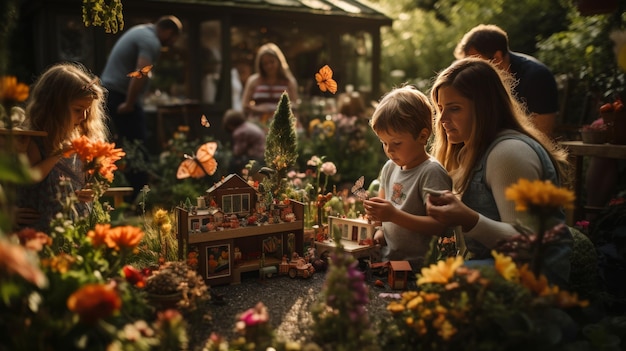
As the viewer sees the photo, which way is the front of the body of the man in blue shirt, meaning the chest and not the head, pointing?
to the viewer's right

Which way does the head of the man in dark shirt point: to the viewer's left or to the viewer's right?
to the viewer's left

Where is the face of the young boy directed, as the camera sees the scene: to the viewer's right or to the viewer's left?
to the viewer's left

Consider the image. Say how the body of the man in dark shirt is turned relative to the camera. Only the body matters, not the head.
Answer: to the viewer's left

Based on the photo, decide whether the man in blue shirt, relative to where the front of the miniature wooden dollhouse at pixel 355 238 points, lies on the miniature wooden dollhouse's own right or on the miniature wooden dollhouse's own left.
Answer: on the miniature wooden dollhouse's own right

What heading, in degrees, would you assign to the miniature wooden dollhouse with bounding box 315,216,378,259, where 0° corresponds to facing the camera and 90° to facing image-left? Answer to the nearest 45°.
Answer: approximately 45°

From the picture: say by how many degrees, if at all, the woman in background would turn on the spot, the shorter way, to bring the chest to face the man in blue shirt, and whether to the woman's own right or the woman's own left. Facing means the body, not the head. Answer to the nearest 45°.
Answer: approximately 45° to the woman's own right

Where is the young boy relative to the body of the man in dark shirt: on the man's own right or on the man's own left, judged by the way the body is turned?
on the man's own left

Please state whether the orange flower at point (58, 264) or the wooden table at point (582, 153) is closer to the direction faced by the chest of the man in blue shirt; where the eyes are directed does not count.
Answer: the wooden table

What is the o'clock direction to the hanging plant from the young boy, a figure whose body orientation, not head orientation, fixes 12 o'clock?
The hanging plant is roughly at 1 o'clock from the young boy.

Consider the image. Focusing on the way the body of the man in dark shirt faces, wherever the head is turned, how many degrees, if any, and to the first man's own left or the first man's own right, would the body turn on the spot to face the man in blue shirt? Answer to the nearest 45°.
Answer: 0° — they already face them

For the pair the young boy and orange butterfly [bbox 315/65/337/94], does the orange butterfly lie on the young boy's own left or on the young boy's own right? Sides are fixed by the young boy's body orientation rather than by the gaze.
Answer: on the young boy's own right

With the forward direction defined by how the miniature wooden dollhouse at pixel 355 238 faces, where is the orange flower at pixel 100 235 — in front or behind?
in front
